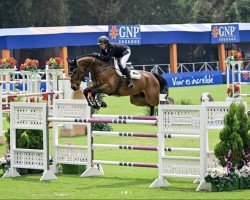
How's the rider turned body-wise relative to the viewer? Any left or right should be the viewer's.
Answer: facing to the left of the viewer

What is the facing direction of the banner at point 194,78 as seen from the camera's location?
facing the viewer

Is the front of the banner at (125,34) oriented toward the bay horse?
yes

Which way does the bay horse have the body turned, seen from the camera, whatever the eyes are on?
to the viewer's left

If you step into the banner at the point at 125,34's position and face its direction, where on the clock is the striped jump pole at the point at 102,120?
The striped jump pole is roughly at 12 o'clock from the banner.

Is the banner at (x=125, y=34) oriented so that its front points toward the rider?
yes

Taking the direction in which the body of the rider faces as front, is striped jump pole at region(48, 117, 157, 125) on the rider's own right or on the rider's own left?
on the rider's own left

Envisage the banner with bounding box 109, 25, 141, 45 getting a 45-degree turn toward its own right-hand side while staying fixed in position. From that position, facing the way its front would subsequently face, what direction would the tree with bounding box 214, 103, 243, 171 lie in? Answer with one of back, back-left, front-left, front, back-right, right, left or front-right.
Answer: front-left

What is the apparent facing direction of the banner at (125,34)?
toward the camera

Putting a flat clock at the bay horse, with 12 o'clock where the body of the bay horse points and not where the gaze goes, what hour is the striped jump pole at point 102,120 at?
The striped jump pole is roughly at 9 o'clock from the bay horse.

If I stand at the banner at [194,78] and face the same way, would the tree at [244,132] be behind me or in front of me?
in front
